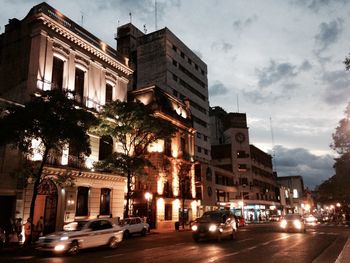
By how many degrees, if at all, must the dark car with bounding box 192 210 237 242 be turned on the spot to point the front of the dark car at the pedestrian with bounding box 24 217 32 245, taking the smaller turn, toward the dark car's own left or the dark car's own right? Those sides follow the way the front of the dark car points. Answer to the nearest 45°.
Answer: approximately 45° to the dark car's own right

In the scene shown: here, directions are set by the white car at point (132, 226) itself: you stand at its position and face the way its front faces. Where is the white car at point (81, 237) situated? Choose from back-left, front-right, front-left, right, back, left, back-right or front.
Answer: front-left

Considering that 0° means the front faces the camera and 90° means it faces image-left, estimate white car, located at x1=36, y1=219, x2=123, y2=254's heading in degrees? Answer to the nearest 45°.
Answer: approximately 45°

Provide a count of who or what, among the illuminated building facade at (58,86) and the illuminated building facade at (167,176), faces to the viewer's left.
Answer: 0

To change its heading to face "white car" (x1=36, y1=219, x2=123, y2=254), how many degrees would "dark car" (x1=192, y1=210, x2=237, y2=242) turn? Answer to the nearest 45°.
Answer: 0° — it already faces it

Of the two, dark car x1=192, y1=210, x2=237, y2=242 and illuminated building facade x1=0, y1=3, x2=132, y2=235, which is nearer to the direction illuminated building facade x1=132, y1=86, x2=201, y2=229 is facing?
the dark car

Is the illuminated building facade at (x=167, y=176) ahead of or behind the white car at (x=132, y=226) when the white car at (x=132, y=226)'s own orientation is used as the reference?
behind

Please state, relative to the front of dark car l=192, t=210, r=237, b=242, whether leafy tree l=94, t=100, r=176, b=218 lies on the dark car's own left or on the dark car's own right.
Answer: on the dark car's own right

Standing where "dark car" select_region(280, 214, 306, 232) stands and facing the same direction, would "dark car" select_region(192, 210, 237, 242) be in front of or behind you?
in front

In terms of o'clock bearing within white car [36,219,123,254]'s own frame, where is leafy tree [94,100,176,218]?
The leafy tree is roughly at 5 o'clock from the white car.

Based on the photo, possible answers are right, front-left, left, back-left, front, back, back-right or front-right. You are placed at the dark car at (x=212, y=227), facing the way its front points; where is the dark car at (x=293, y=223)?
back
